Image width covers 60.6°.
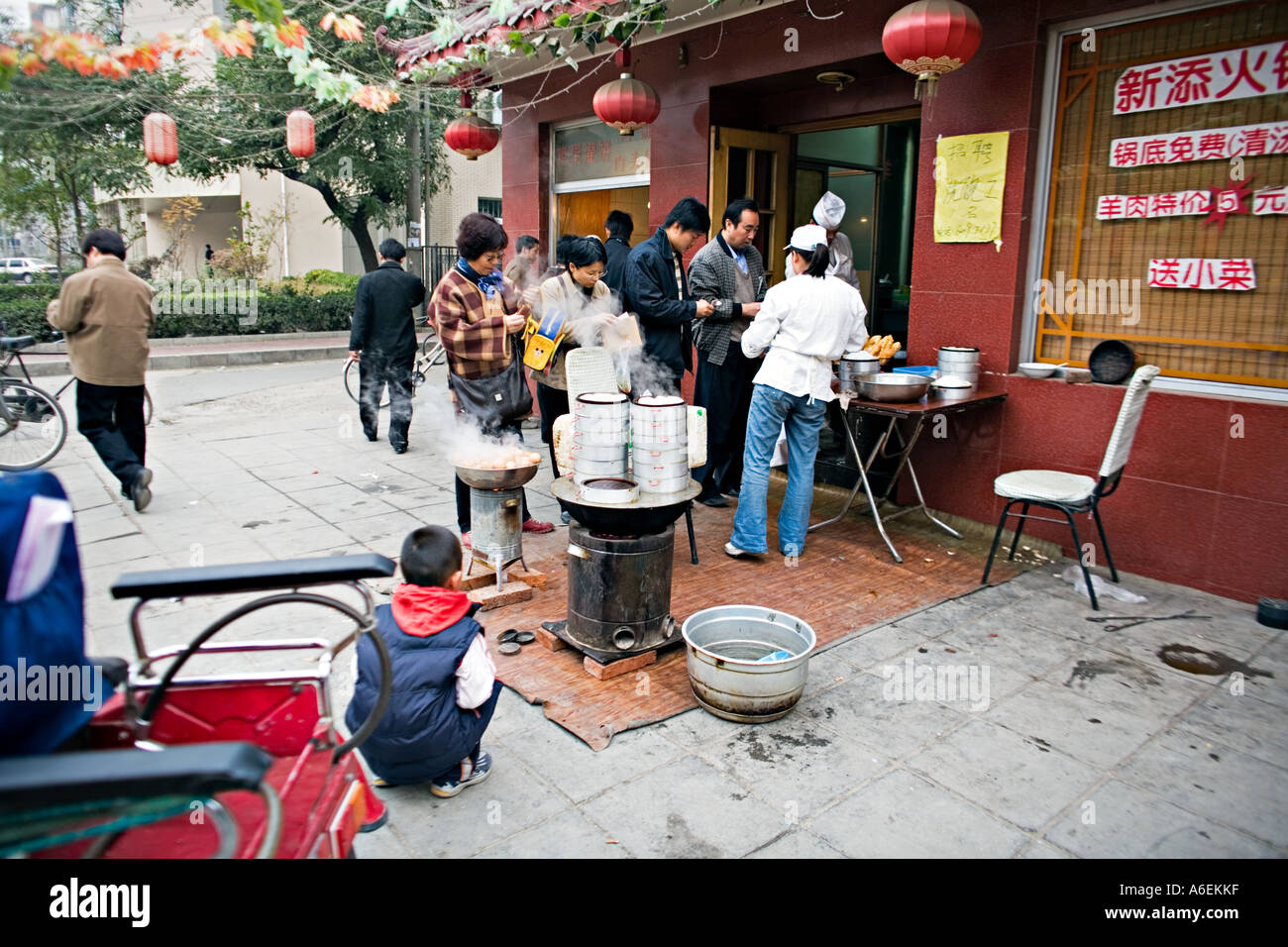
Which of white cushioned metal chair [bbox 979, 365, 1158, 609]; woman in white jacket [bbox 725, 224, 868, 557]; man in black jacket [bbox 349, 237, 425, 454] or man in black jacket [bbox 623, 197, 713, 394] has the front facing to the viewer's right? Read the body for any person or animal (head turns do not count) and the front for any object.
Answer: man in black jacket [bbox 623, 197, 713, 394]

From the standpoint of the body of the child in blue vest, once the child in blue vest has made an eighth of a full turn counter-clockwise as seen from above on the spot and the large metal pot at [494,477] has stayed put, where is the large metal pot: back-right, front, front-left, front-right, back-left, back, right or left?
front

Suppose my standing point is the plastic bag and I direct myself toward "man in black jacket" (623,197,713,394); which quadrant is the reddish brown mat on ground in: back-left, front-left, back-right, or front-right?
front-left

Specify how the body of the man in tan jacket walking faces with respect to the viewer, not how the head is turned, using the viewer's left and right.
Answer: facing away from the viewer and to the left of the viewer

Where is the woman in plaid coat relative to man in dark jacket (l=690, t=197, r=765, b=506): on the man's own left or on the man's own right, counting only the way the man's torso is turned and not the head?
on the man's own right

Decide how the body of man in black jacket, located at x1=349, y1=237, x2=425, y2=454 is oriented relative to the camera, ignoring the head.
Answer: away from the camera

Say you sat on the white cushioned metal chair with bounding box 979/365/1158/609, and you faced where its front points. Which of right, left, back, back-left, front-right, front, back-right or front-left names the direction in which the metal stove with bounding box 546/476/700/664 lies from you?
front-left

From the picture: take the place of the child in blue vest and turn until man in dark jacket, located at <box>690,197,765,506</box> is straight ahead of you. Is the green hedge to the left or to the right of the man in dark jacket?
left

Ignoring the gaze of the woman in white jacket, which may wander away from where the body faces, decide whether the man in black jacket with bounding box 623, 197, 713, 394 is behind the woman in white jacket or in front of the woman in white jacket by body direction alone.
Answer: in front

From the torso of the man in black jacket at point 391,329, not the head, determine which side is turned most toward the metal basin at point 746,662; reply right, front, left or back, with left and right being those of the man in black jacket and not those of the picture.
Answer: back

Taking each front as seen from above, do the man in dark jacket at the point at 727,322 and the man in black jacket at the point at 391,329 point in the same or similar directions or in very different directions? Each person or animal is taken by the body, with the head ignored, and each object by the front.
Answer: very different directions

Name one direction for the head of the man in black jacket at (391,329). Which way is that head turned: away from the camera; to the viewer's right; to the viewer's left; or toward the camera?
away from the camera
